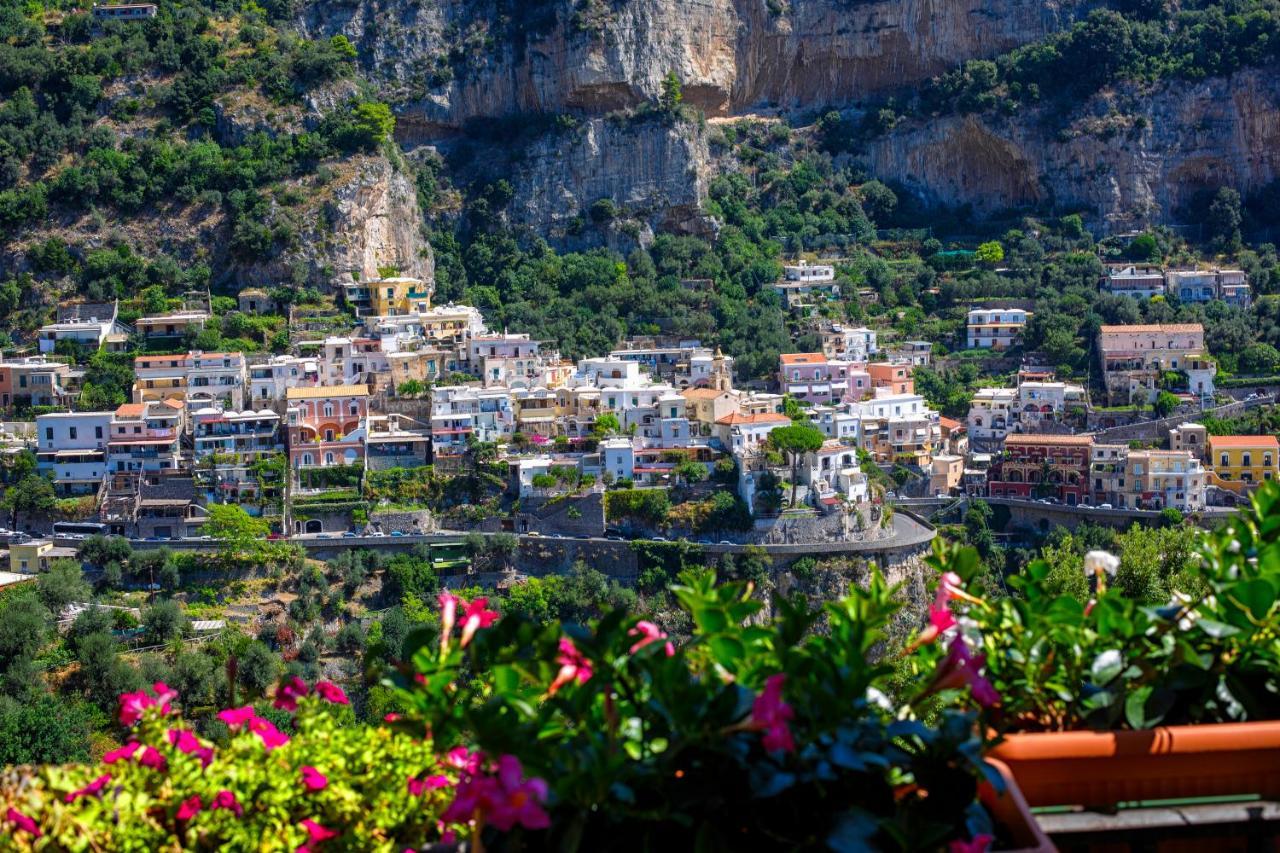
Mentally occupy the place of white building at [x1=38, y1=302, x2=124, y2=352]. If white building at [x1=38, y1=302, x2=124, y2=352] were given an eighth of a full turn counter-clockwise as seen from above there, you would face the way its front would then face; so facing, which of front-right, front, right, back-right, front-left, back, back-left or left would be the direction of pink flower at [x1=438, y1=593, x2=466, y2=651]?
front-right

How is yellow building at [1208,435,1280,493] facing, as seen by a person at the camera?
facing the viewer

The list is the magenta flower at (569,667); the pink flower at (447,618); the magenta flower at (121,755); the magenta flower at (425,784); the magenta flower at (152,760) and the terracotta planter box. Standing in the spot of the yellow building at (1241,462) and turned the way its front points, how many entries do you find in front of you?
6

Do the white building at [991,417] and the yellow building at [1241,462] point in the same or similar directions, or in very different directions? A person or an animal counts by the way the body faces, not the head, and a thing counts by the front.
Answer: same or similar directions

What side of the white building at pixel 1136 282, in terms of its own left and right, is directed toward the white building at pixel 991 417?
front

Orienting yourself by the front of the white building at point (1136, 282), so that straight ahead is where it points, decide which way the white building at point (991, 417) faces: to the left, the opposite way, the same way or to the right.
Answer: the same way

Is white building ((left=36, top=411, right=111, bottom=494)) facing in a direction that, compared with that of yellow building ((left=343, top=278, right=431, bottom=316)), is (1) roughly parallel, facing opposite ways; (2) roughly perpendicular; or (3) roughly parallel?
roughly parallel

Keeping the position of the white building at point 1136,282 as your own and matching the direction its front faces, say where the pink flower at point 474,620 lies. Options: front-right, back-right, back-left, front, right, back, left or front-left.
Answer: front

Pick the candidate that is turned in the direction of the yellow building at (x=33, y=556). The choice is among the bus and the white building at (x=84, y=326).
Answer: the white building

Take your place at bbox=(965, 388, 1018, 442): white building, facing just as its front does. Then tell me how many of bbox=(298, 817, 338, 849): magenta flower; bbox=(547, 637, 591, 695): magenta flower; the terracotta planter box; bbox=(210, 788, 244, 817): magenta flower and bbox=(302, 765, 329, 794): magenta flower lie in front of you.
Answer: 5

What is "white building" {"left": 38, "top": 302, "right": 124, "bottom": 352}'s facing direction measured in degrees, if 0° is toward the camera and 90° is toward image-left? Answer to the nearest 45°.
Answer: approximately 0°

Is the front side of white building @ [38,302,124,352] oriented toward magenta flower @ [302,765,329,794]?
yes

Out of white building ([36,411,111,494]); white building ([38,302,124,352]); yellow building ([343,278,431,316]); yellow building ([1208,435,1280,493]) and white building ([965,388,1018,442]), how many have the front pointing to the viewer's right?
0
